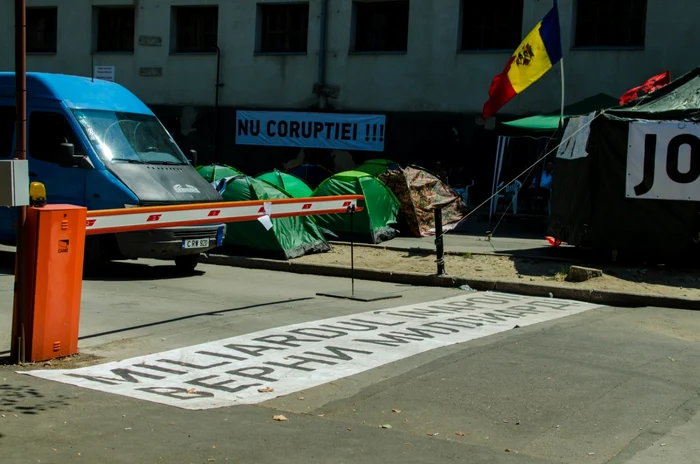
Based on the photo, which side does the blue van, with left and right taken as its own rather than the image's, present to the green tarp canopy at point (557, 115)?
left

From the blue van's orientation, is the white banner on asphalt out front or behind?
out front

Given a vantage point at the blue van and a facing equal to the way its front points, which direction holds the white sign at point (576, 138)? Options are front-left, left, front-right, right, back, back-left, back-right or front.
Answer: front-left

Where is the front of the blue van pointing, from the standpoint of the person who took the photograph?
facing the viewer and to the right of the viewer

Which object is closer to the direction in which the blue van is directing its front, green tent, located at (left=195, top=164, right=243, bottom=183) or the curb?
the curb

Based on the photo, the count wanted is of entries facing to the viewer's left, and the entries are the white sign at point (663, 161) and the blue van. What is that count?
0

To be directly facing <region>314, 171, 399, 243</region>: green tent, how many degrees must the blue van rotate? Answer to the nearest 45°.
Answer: approximately 90° to its left

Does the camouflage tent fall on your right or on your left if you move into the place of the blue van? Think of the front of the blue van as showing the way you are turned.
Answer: on your left

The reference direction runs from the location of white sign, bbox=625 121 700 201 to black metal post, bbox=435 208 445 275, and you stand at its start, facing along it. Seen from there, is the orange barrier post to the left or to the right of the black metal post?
left

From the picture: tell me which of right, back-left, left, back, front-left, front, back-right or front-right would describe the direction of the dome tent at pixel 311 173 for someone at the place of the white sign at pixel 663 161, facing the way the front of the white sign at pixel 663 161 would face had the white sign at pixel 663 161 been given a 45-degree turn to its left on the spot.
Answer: back

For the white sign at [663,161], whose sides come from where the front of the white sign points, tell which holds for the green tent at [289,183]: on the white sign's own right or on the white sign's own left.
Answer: on the white sign's own right

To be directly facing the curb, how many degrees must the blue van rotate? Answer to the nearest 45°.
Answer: approximately 45° to its left

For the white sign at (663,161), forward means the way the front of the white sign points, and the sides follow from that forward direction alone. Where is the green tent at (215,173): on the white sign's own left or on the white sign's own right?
on the white sign's own right

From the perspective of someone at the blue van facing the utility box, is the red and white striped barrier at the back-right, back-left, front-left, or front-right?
front-left

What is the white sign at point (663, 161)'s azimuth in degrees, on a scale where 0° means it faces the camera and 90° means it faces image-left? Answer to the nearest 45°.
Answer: approximately 0°

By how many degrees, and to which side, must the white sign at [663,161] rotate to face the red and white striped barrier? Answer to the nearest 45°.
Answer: approximately 45° to its right

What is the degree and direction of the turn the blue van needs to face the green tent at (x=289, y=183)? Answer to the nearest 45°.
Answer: approximately 90° to its left

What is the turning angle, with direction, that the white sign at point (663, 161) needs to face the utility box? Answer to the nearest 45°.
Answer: approximately 45° to its right
